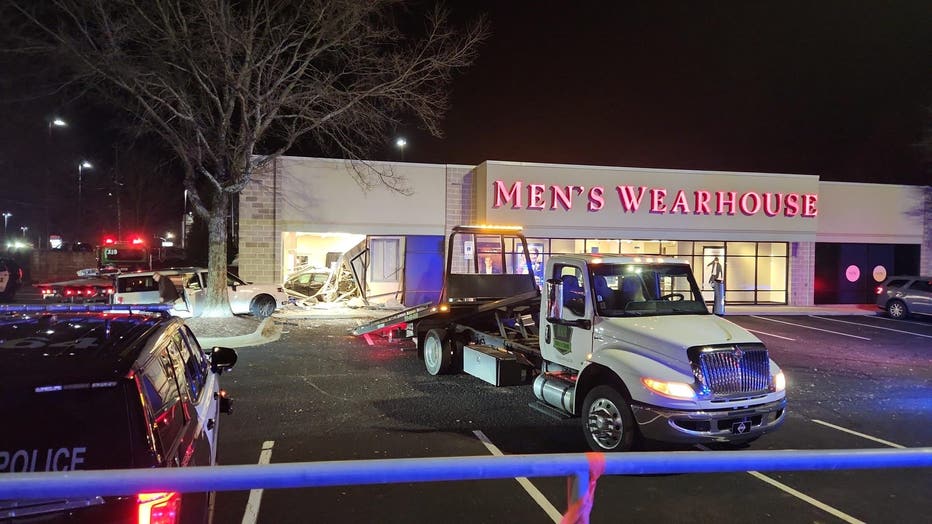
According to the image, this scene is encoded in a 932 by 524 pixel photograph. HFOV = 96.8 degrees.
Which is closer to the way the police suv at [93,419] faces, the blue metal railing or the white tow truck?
the white tow truck

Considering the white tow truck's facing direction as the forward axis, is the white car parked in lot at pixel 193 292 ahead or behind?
behind

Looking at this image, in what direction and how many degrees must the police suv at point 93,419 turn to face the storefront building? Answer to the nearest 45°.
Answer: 0° — it already faces it

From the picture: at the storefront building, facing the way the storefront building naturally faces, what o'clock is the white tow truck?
The white tow truck is roughly at 12 o'clock from the storefront building.

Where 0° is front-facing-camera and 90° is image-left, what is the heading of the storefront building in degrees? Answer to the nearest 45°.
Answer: approximately 0°

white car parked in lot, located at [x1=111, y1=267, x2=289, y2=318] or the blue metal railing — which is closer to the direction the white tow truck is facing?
the blue metal railing

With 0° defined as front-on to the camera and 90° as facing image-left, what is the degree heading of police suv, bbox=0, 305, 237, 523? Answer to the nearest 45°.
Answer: approximately 225°

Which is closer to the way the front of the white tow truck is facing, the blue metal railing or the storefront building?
the blue metal railing

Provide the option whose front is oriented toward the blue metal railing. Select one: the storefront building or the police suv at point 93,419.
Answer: the storefront building

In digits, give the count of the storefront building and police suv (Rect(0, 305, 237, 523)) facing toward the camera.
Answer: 1

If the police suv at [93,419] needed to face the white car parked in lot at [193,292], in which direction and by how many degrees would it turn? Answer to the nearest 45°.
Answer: approximately 45° to its left

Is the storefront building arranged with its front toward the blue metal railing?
yes

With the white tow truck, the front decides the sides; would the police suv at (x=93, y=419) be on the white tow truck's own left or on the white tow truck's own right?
on the white tow truck's own right
